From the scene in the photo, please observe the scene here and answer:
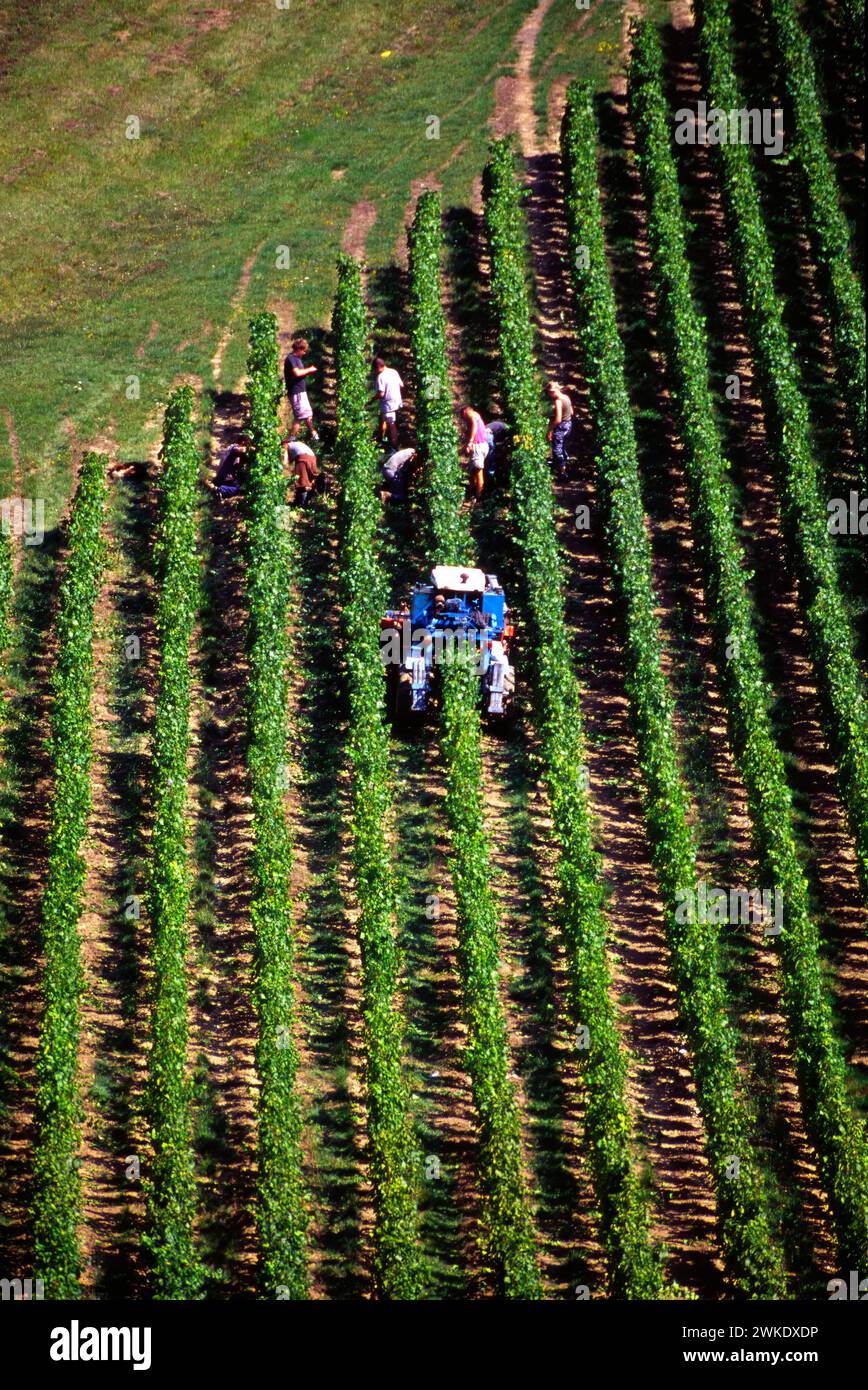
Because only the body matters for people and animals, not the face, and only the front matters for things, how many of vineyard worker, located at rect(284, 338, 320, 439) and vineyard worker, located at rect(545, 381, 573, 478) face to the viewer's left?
1

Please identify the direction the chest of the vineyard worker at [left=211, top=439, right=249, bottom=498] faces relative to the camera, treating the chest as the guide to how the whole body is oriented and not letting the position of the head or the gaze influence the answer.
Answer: to the viewer's right

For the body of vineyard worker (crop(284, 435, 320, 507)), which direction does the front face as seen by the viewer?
to the viewer's left

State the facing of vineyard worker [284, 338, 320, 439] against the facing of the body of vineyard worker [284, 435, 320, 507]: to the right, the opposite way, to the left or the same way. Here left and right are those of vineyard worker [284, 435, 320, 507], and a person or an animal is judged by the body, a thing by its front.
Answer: the opposite way

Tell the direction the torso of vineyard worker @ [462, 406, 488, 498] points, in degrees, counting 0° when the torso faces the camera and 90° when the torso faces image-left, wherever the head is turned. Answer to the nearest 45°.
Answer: approximately 90°

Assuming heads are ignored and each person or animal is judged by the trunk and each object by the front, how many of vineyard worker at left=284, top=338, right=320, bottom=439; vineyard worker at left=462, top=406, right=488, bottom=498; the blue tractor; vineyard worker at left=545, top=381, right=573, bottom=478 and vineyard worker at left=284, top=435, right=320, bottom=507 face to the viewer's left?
3

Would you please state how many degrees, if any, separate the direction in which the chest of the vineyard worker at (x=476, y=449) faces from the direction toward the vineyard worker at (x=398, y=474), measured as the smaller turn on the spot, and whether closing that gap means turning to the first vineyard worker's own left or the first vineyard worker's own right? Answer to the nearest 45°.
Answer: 0° — they already face them
